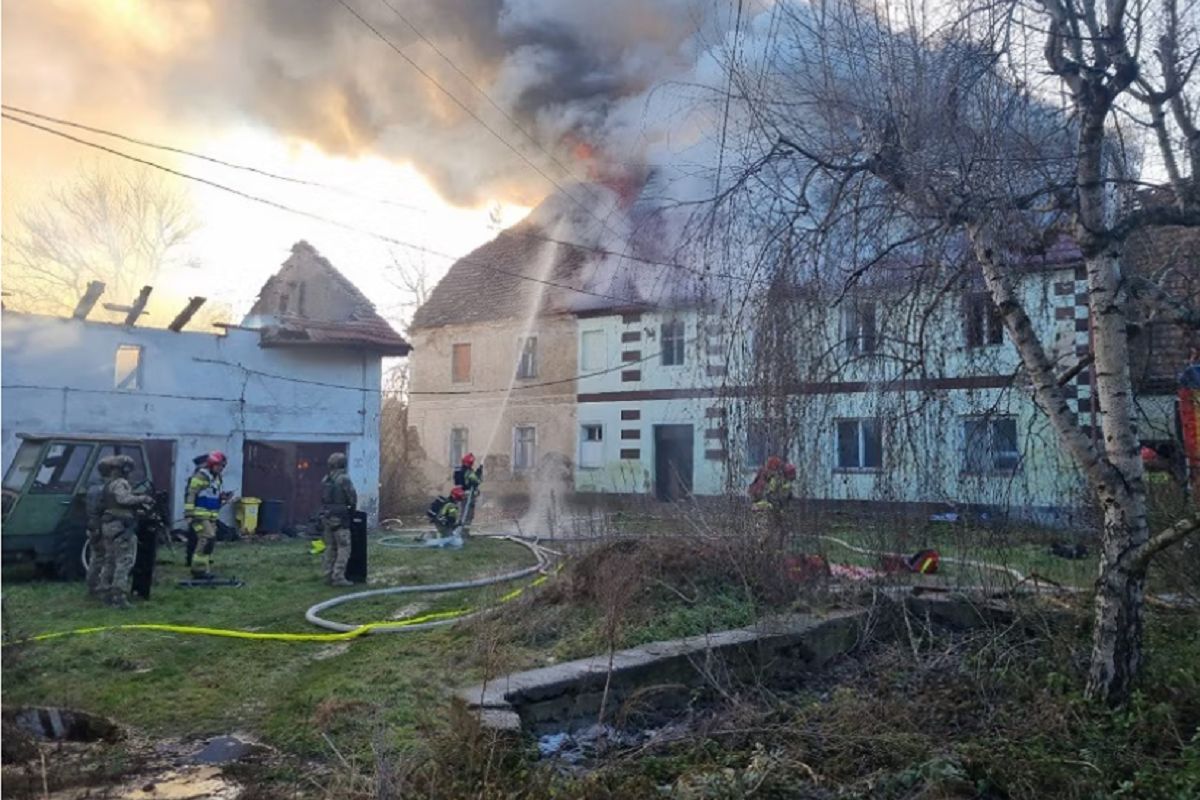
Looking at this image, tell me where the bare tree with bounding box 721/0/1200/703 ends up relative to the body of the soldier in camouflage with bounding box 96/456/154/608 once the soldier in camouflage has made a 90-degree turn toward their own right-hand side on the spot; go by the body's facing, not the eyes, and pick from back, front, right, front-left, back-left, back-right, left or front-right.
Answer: front-left

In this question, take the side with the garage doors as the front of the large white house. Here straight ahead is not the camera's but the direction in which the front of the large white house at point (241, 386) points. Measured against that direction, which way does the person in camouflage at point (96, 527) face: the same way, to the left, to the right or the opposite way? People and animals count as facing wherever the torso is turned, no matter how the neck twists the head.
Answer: to the left

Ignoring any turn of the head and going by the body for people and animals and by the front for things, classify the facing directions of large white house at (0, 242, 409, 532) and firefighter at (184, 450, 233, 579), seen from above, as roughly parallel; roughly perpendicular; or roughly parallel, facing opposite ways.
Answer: roughly perpendicular

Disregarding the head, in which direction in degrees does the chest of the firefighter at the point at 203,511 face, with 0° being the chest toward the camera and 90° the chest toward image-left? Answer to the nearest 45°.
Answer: approximately 270°

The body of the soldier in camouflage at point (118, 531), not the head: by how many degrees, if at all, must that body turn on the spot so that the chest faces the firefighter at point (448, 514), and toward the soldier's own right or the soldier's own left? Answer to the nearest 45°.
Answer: approximately 45° to the soldier's own left

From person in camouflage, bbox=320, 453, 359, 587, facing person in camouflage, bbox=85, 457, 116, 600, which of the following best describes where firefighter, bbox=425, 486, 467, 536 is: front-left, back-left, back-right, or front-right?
back-right

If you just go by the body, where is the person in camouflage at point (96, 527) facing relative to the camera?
to the viewer's right

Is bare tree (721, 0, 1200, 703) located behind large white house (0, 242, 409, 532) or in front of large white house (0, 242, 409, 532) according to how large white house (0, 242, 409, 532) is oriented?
in front

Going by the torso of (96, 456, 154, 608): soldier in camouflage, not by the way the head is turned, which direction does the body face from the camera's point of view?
to the viewer's right

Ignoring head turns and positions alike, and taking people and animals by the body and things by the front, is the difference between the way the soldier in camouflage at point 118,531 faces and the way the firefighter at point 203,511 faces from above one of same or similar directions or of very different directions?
same or similar directions

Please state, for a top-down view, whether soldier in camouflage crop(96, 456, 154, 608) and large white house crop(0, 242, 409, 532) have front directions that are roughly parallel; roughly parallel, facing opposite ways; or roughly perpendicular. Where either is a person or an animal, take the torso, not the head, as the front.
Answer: roughly perpendicular

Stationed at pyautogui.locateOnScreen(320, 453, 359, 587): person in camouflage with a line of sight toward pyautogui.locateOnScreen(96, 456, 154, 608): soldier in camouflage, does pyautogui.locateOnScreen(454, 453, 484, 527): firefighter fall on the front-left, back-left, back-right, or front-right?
back-right

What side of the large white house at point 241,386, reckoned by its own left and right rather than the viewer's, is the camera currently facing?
front
